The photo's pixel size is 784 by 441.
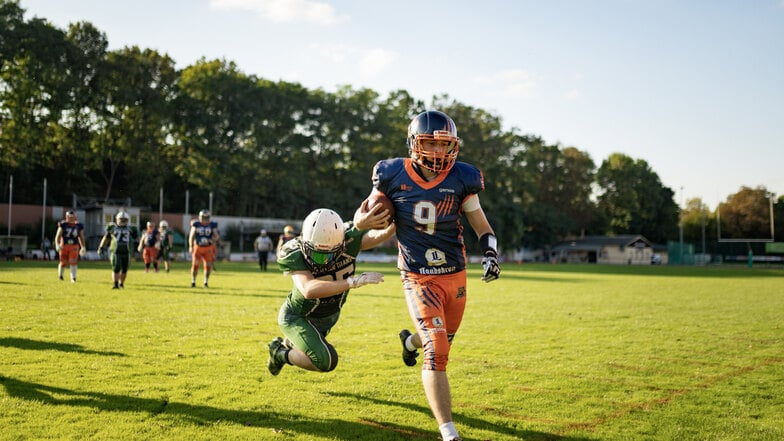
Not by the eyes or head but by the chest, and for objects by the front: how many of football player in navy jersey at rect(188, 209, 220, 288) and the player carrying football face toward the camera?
2

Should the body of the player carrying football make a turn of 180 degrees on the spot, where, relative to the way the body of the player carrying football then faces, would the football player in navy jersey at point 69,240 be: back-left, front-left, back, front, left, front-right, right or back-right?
front-left

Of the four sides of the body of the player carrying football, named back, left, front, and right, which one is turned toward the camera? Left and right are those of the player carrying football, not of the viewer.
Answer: front

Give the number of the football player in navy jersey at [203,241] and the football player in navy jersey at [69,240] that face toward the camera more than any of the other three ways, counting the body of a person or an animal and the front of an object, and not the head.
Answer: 2

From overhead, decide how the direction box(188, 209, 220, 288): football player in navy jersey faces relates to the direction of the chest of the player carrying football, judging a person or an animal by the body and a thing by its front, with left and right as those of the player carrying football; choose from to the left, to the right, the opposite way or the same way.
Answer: the same way

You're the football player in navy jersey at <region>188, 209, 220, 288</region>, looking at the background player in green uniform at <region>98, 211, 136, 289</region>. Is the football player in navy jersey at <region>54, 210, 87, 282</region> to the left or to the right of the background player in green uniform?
right

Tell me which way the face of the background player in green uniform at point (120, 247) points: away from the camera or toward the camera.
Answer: toward the camera

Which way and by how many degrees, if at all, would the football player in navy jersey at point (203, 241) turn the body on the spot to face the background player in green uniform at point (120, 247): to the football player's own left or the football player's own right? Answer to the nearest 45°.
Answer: approximately 45° to the football player's own right

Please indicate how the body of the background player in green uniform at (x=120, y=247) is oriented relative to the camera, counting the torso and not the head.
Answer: toward the camera

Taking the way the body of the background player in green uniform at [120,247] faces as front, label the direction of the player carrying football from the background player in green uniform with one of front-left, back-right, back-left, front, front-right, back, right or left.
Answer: front

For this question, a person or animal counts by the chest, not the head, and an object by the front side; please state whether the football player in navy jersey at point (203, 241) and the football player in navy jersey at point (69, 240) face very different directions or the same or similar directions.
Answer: same or similar directions

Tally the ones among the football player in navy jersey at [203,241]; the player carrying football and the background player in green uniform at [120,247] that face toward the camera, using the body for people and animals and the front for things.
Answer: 3

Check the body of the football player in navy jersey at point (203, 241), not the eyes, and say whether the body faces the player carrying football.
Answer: yes
